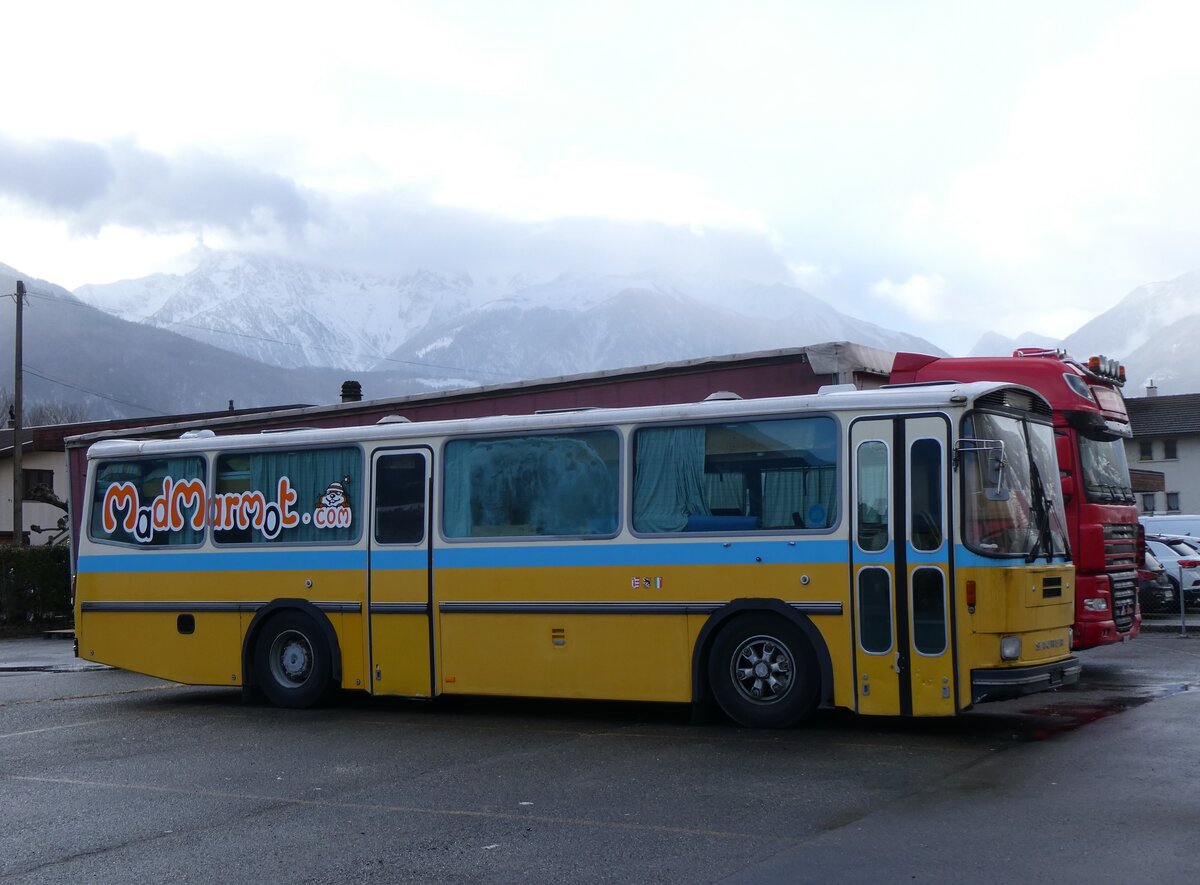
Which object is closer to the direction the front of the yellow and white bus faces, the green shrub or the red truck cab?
the red truck cab

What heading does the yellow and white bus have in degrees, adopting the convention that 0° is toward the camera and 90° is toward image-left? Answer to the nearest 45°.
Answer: approximately 315°

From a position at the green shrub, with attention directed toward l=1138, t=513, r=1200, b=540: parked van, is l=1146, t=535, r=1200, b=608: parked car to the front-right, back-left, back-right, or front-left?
front-right

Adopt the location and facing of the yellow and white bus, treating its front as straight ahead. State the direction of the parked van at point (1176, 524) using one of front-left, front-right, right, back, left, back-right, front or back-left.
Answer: left

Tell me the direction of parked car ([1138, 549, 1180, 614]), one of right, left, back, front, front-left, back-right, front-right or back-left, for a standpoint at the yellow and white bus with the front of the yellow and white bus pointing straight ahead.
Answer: left

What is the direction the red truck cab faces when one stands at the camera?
facing the viewer and to the right of the viewer

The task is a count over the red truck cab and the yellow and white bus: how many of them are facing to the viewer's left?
0

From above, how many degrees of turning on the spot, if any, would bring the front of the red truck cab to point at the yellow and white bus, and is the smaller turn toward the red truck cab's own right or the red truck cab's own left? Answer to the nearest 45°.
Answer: approximately 90° to the red truck cab's own right

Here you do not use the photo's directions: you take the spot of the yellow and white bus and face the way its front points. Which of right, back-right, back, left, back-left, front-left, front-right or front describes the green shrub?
back

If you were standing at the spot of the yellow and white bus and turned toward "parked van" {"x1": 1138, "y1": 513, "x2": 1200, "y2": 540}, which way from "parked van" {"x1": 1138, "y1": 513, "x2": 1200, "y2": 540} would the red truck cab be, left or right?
right

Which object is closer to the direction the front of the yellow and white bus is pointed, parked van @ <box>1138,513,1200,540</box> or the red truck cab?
the red truck cab
